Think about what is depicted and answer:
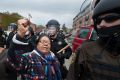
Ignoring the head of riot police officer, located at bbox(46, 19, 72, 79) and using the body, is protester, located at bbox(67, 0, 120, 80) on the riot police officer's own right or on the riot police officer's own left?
on the riot police officer's own left

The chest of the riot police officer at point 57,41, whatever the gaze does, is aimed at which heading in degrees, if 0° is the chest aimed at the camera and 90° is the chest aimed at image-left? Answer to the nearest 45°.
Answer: approximately 45°

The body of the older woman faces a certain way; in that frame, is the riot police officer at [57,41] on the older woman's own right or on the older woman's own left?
on the older woman's own left

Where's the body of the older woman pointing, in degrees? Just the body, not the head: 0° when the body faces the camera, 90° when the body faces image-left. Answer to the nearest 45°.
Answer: approximately 315°
